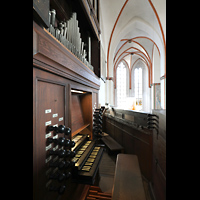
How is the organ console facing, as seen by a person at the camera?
facing the viewer and to the right of the viewer
